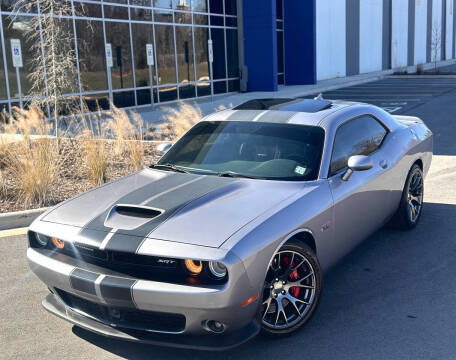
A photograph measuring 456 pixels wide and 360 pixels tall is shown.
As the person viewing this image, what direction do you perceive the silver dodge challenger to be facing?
facing the viewer and to the left of the viewer

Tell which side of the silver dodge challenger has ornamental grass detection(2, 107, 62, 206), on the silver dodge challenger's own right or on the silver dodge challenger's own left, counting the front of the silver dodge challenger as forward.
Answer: on the silver dodge challenger's own right
